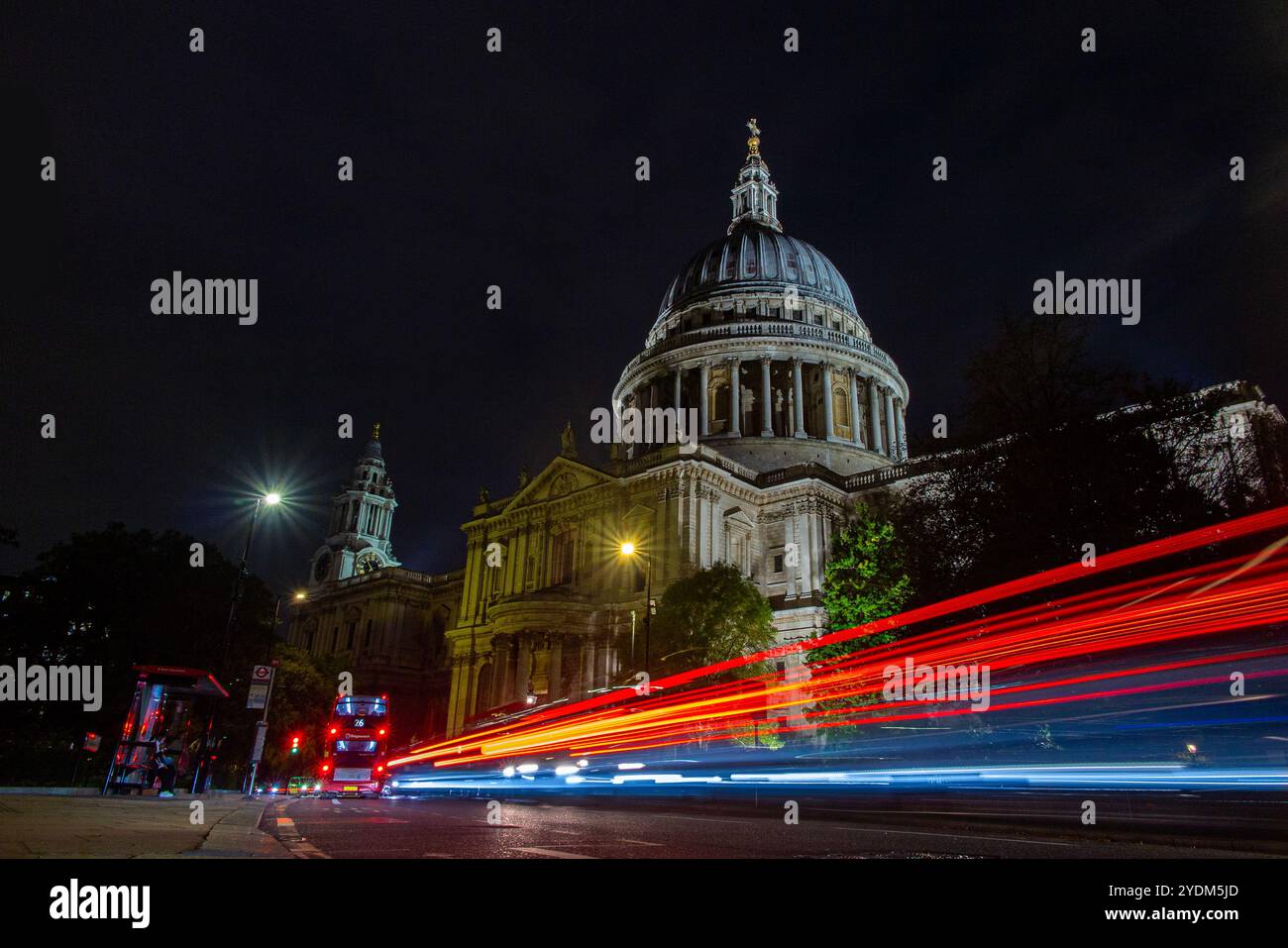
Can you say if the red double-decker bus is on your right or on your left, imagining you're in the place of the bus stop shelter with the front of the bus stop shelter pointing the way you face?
on your left

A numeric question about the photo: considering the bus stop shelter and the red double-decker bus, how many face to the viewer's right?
1

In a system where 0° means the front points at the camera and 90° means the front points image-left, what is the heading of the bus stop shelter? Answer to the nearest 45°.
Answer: approximately 270°

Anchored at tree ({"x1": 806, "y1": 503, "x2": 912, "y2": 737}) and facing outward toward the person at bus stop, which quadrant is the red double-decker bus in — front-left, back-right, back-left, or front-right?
front-right
